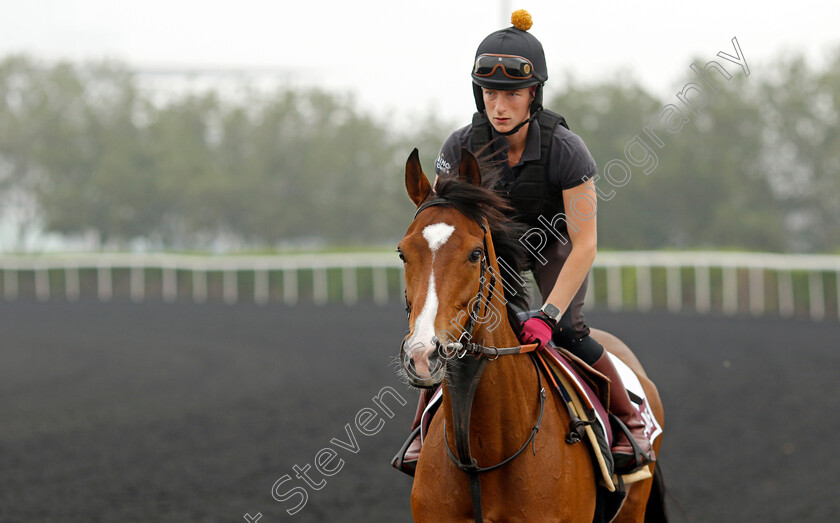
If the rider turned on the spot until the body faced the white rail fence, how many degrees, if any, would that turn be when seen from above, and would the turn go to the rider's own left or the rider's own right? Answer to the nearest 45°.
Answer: approximately 135° to the rider's own right

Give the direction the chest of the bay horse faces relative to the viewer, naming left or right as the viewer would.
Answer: facing the viewer and to the left of the viewer

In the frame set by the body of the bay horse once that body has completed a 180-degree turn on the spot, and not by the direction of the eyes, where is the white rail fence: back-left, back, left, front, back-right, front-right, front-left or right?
front-left

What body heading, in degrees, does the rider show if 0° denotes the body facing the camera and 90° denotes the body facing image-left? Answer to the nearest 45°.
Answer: approximately 45°

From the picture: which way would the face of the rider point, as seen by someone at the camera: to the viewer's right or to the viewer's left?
to the viewer's left
